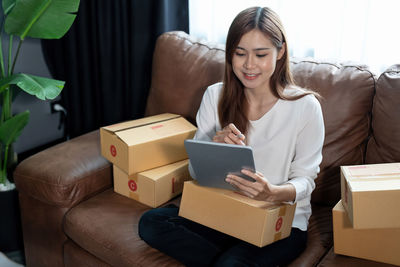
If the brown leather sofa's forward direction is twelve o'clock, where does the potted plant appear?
The potted plant is roughly at 3 o'clock from the brown leather sofa.

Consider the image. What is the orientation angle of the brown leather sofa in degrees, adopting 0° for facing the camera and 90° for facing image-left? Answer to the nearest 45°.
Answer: approximately 45°

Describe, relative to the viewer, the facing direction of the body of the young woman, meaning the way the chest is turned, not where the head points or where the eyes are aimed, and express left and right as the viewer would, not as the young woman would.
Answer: facing the viewer and to the left of the viewer

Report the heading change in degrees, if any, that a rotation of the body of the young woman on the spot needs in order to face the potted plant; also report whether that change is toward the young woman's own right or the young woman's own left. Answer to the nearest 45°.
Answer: approximately 90° to the young woman's own right
